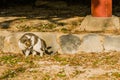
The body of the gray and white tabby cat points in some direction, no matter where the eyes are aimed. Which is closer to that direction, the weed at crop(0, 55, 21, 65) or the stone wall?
the weed

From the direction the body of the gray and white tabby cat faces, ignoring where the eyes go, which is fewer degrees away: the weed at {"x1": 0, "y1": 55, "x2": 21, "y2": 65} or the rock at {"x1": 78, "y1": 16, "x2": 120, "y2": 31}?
the weed

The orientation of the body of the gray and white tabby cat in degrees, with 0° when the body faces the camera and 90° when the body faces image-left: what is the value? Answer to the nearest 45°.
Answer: approximately 45°

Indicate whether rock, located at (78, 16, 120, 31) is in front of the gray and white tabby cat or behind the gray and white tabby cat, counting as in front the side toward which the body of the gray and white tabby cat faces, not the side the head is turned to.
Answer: behind
